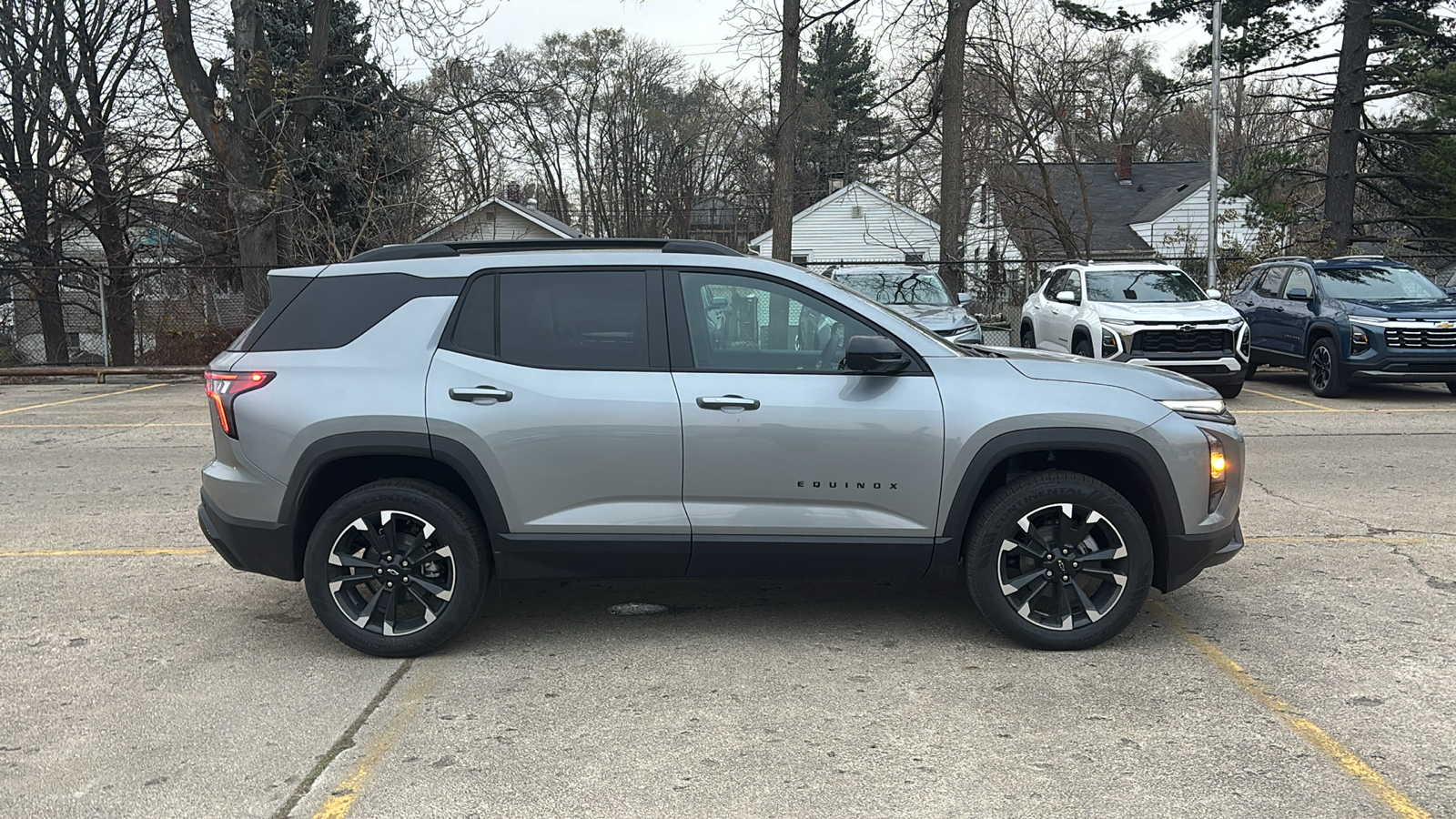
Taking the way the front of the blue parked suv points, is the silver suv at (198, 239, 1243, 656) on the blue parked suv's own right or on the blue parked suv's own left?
on the blue parked suv's own right

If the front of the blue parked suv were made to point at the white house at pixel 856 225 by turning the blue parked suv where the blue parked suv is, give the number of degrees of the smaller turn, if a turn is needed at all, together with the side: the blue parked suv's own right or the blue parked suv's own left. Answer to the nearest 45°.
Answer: approximately 180°

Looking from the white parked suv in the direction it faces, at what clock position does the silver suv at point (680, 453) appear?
The silver suv is roughly at 2 o'clock from the white parked suv.

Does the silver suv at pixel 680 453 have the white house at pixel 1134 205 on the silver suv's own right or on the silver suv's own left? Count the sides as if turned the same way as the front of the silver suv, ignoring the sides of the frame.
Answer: on the silver suv's own left

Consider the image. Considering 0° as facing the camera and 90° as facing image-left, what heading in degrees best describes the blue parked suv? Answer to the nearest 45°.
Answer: approximately 315°

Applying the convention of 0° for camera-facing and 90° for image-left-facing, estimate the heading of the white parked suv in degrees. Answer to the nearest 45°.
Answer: approximately 315°

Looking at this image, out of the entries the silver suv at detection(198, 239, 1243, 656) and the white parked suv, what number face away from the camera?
0

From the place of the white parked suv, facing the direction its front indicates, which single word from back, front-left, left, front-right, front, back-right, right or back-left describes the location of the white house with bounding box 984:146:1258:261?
back-left

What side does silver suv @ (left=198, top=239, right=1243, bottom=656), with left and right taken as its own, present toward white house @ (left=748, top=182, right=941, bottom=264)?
left

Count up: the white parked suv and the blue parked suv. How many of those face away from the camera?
0

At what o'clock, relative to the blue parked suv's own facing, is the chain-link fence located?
The chain-link fence is roughly at 4 o'clock from the blue parked suv.

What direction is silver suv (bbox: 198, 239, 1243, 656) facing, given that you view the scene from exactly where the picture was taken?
facing to the right of the viewer

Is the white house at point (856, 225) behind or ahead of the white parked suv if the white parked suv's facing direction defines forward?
behind
